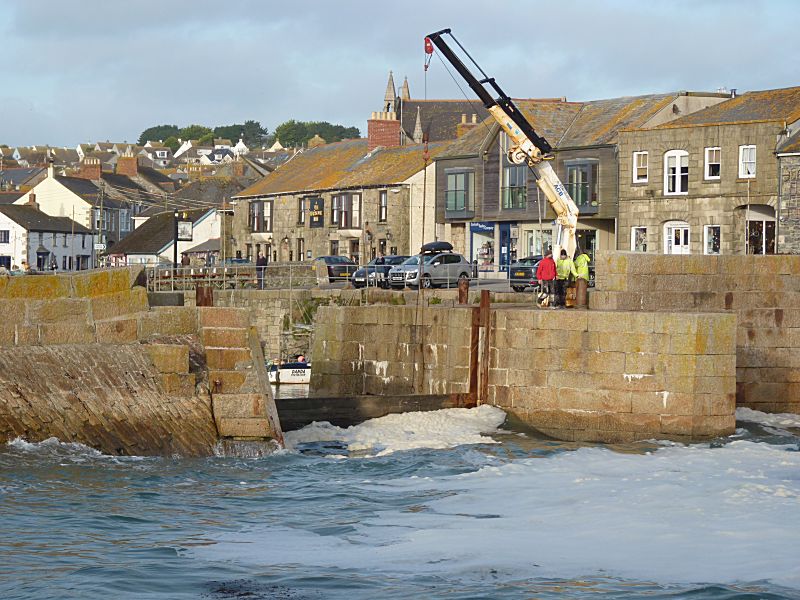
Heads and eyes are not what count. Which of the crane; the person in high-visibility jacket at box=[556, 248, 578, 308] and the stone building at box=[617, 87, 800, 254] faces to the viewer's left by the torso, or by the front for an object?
the crane

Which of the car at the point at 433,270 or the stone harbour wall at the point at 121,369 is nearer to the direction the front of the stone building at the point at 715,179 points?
the stone harbour wall

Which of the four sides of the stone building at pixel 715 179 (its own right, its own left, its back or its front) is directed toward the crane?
front

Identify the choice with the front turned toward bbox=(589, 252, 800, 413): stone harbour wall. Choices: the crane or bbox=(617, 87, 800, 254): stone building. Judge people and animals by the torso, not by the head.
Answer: the stone building

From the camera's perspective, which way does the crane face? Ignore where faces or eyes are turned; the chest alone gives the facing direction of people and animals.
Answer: to the viewer's left

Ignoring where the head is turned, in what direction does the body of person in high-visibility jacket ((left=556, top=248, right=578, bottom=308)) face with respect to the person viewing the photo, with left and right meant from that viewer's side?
facing the viewer
